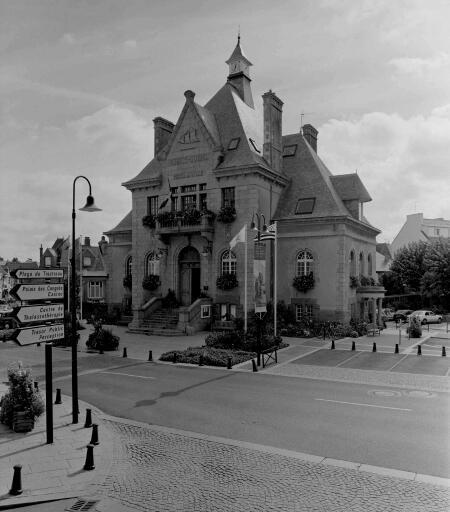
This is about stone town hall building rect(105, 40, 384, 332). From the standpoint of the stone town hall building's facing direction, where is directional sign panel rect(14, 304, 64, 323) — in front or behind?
in front

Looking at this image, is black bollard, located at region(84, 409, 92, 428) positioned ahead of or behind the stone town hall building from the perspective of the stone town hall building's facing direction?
ahead

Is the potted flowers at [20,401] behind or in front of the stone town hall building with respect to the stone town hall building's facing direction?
in front

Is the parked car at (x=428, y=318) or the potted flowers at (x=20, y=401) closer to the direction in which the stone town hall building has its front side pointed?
the potted flowers

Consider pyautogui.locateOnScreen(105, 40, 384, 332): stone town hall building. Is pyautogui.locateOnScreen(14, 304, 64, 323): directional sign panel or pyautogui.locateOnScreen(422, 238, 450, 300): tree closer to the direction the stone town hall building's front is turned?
the directional sign panel

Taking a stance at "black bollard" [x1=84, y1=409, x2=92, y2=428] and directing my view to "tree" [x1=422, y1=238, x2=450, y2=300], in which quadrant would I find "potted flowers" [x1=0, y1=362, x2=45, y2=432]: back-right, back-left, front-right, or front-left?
back-left

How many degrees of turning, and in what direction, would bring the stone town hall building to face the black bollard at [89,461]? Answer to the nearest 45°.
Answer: approximately 45° to its left

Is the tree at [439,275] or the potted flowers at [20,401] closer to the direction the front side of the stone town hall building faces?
the potted flowers

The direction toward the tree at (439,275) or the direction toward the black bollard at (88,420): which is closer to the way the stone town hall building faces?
the black bollard

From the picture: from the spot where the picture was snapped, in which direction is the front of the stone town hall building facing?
facing the viewer and to the left of the viewer
